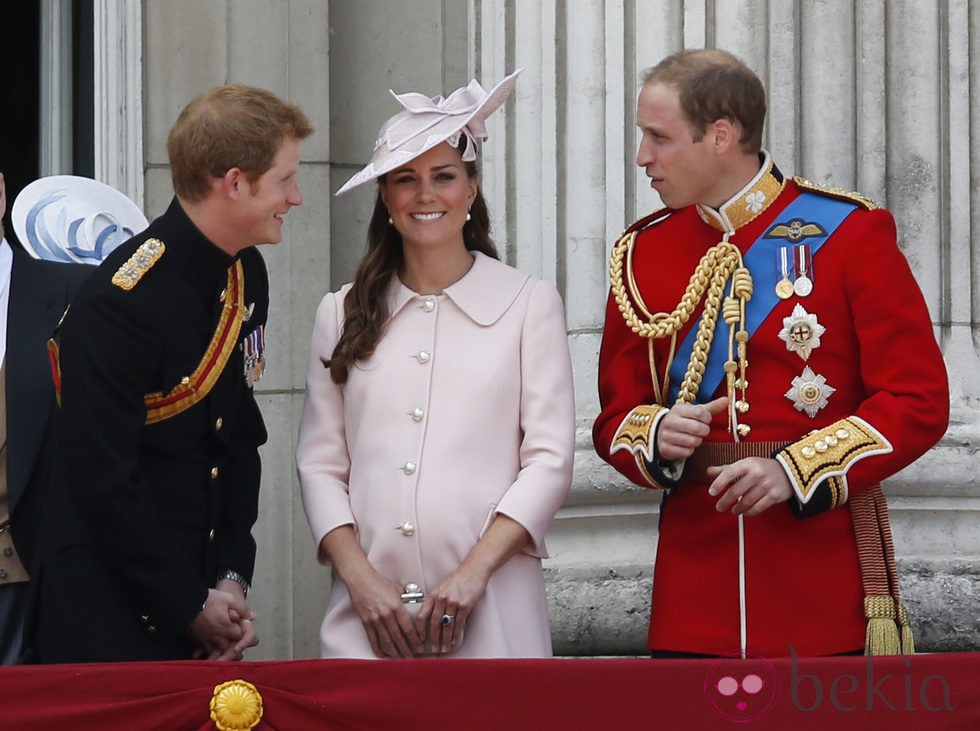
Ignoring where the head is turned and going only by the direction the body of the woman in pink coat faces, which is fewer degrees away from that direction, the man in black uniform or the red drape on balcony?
the red drape on balcony

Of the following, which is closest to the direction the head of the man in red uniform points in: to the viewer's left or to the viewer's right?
to the viewer's left

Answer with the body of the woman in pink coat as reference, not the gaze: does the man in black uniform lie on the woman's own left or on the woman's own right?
on the woman's own right

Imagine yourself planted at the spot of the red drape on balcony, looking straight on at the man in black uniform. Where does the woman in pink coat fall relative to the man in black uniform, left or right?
right

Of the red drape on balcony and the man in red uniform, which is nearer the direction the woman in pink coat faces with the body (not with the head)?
the red drape on balcony

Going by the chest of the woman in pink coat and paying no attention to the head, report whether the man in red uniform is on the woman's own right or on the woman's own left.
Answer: on the woman's own left

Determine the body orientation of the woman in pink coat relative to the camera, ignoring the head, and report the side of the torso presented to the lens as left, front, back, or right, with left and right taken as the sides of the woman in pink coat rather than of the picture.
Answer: front

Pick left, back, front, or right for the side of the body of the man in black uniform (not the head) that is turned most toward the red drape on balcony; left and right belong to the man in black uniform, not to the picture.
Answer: front

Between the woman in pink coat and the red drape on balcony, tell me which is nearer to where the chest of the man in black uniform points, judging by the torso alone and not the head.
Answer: the red drape on balcony

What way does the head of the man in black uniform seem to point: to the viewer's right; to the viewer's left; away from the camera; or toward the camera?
to the viewer's right

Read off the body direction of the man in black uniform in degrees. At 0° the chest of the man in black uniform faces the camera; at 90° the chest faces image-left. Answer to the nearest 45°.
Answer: approximately 315°

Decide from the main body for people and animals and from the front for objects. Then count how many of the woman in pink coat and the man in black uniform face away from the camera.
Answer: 0

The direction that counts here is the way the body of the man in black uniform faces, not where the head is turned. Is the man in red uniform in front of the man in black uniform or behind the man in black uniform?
in front

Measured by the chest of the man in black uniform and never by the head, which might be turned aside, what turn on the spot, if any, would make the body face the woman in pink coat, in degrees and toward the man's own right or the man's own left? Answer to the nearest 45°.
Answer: approximately 45° to the man's own left

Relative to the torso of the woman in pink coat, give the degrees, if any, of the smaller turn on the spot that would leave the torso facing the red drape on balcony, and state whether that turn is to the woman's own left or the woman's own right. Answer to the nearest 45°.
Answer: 0° — they already face it
